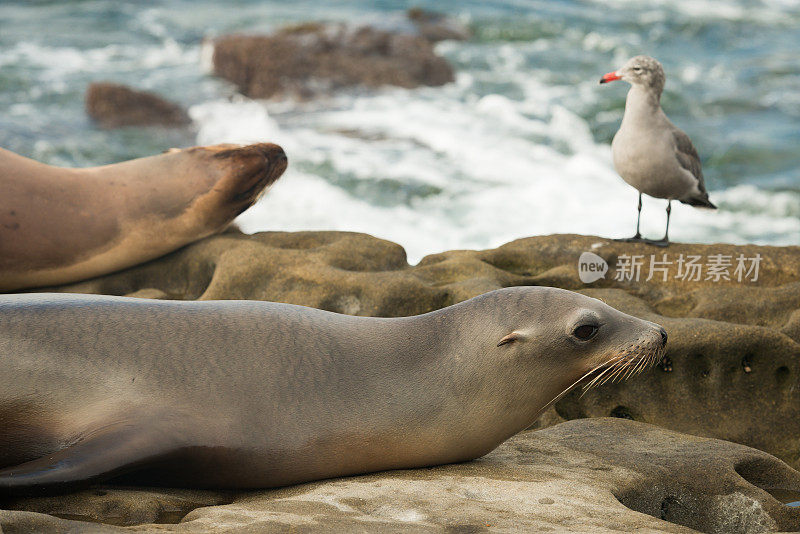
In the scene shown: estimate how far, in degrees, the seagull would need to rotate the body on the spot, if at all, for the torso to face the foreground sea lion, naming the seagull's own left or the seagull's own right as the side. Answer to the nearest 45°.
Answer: approximately 45° to the seagull's own left

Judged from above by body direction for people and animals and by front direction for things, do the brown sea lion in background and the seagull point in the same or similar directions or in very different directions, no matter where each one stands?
very different directions

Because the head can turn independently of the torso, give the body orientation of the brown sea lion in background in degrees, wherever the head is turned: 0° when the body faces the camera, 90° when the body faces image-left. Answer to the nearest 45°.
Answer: approximately 270°

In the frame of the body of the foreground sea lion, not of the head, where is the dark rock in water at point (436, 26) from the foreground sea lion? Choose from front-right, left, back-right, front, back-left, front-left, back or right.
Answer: left

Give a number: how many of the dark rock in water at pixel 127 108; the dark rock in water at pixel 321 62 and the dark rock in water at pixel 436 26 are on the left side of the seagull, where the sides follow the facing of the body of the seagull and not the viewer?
0

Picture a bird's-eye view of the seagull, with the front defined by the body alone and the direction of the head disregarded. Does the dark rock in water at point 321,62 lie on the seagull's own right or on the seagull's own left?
on the seagull's own right

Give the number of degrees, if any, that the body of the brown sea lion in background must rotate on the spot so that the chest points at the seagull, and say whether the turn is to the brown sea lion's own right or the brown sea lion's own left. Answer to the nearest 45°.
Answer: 0° — it already faces it

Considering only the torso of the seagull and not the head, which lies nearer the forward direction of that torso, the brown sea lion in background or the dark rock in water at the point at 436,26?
the brown sea lion in background

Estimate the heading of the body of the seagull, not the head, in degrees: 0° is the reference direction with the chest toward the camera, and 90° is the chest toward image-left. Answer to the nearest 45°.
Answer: approximately 45°

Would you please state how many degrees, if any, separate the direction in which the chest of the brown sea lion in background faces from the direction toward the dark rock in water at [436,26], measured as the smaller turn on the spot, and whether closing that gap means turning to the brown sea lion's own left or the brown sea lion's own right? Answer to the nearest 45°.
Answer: approximately 90° to the brown sea lion's own left

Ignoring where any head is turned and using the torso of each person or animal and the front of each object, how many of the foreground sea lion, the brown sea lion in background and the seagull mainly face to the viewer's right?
2

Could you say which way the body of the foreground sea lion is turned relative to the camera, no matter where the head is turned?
to the viewer's right

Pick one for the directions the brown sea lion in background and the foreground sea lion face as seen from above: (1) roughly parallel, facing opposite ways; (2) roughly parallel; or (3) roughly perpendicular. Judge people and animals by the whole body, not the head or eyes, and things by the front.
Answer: roughly parallel

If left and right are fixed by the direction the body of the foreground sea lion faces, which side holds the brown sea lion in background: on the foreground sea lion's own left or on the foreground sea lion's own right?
on the foreground sea lion's own left

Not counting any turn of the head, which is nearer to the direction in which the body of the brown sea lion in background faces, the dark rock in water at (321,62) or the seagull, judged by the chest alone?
the seagull

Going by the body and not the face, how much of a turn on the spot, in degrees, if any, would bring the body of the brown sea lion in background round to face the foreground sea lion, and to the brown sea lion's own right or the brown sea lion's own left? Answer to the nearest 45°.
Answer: approximately 90° to the brown sea lion's own right
